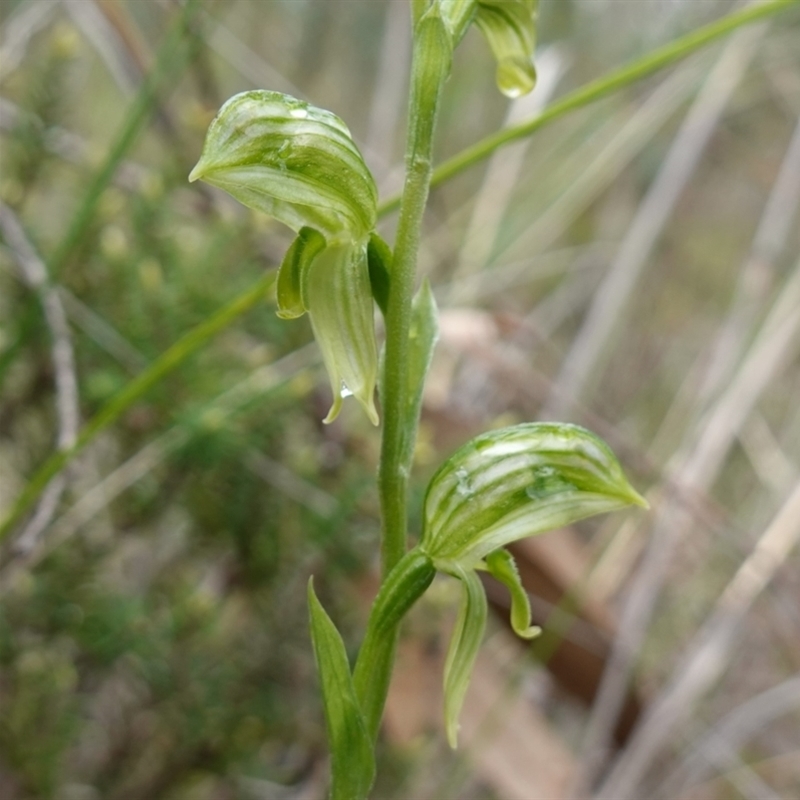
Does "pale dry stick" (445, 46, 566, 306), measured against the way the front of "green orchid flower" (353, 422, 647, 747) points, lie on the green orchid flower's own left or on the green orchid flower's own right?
on the green orchid flower's own left

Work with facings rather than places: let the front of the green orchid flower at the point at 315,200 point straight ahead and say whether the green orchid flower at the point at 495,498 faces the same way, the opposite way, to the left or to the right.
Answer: the opposite way

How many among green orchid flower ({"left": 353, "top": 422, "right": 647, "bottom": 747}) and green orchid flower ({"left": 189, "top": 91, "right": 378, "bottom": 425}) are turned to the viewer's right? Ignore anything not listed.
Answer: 1

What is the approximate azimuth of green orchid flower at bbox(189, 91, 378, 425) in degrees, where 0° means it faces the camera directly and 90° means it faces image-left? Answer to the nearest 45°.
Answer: approximately 90°

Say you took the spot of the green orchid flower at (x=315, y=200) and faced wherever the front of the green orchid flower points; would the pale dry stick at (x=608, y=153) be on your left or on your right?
on your right

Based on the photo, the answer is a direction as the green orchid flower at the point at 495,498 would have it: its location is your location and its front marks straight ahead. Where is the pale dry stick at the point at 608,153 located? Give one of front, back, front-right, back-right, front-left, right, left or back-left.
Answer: left

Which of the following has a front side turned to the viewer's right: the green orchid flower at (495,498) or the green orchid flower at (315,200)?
the green orchid flower at (495,498)

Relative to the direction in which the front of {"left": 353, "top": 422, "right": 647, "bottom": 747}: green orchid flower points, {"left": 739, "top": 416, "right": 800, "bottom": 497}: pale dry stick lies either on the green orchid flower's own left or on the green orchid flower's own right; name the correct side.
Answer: on the green orchid flower's own left

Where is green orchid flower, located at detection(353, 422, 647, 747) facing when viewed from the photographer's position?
facing to the right of the viewer
